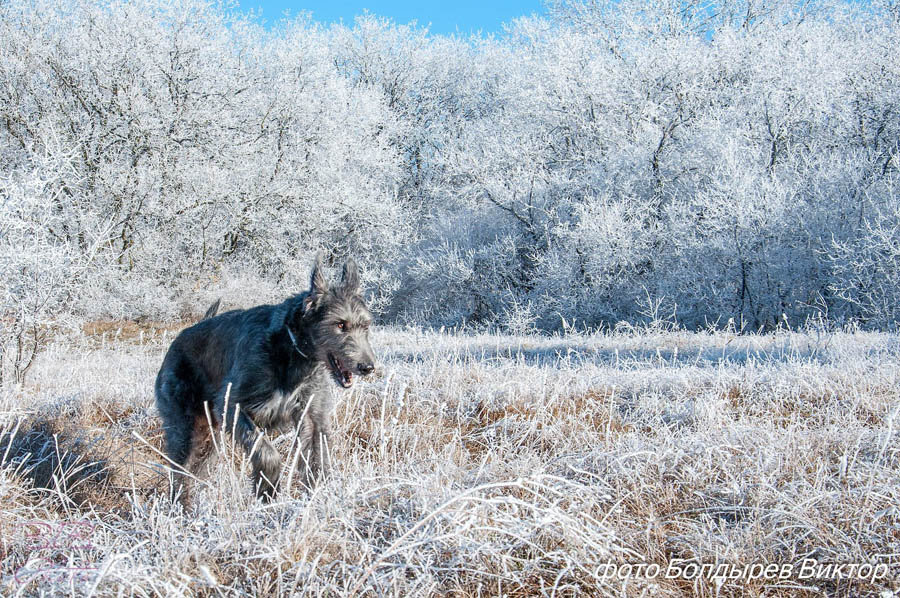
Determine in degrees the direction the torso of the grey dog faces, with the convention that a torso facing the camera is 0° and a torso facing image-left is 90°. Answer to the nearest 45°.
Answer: approximately 315°
